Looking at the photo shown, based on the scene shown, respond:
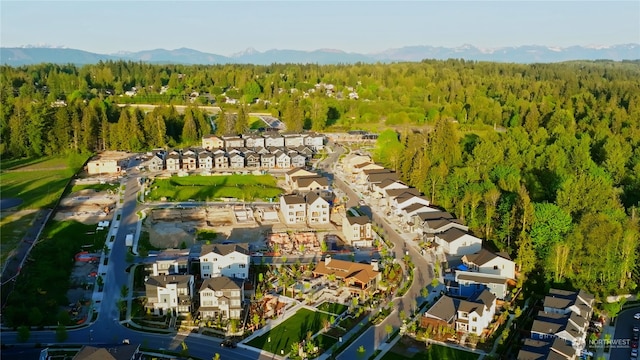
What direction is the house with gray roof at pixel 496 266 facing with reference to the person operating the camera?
facing the viewer and to the left of the viewer

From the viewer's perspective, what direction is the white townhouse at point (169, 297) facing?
toward the camera

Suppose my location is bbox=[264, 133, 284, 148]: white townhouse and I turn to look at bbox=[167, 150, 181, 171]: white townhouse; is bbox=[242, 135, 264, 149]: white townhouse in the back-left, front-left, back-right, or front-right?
front-right

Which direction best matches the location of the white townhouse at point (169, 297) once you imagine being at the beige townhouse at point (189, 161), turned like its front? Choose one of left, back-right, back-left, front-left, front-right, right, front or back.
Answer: front

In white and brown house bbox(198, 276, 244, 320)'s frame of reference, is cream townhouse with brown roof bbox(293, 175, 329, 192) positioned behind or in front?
behind

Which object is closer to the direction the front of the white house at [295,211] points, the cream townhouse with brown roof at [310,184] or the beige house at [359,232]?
the beige house

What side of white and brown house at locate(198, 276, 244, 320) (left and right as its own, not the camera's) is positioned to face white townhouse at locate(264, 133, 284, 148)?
back

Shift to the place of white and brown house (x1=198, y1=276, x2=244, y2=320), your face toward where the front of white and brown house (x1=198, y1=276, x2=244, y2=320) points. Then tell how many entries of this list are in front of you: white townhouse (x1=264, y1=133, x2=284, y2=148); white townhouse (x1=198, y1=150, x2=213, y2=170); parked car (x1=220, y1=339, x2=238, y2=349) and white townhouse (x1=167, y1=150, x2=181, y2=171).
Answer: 1

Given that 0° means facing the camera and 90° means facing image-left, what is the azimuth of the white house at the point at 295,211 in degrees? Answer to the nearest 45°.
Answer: approximately 0°

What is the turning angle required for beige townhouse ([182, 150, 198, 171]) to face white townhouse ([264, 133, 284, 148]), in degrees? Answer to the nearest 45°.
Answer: approximately 135° to its left

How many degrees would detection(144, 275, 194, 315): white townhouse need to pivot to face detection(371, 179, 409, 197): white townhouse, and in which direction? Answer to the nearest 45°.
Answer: approximately 135° to its left

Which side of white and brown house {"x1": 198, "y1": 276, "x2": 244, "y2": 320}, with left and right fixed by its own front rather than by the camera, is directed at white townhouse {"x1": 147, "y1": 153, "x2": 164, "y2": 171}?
back

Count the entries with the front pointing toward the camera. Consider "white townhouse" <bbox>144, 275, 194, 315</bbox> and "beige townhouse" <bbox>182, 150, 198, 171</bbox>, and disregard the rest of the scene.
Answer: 2
